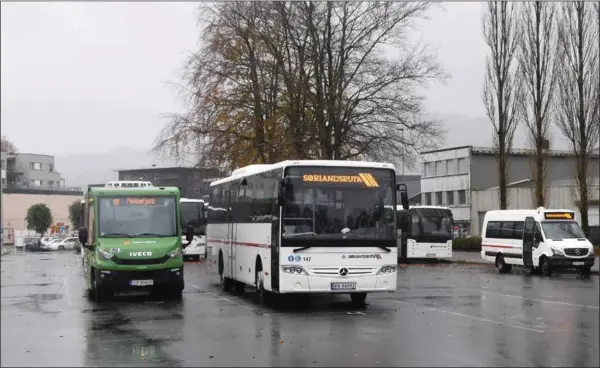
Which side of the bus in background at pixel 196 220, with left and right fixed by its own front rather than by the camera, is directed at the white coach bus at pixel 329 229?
front

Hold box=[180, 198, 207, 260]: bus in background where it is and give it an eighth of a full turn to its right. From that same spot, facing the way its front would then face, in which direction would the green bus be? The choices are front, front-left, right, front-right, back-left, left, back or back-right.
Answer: front-left

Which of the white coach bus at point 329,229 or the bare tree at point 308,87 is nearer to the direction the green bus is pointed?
the white coach bus

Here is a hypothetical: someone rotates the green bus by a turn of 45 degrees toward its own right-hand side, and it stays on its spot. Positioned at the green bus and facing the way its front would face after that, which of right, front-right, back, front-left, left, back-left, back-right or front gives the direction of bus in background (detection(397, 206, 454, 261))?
back

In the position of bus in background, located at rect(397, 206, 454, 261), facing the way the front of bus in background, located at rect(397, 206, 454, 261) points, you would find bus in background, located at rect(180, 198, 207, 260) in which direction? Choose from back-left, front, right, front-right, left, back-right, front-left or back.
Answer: right

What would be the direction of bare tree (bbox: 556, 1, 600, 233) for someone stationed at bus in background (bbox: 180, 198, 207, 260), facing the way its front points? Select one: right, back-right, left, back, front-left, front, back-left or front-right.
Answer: left

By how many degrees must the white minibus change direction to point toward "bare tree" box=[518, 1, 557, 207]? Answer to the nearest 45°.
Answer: approximately 135° to its left

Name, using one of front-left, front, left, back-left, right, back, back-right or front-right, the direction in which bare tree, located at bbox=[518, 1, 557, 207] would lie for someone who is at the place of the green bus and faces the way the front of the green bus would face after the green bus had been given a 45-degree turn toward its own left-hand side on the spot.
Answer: left

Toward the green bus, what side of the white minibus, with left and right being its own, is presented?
right

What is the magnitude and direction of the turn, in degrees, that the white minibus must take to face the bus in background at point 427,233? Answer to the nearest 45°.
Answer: approximately 180°

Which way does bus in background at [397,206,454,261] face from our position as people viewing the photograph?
facing the viewer

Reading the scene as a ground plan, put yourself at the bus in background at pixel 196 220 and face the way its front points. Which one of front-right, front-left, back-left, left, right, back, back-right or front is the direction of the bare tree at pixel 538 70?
left

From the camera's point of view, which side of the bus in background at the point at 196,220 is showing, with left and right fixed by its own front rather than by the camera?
front
